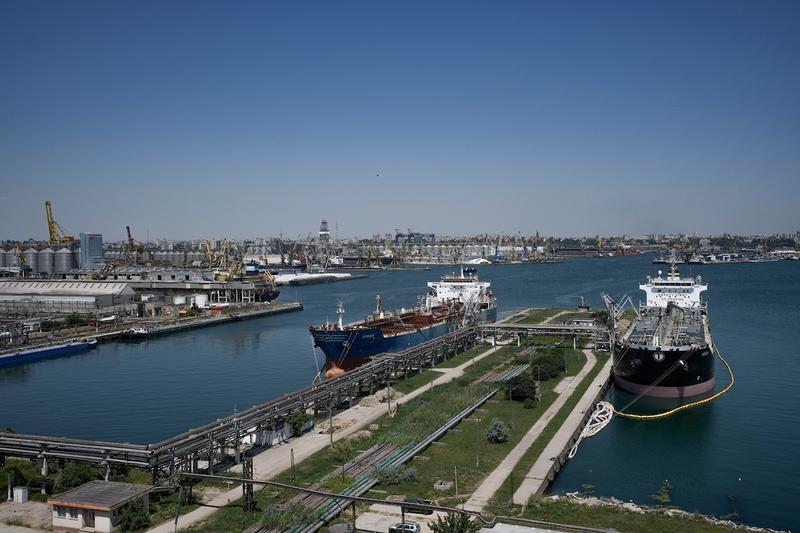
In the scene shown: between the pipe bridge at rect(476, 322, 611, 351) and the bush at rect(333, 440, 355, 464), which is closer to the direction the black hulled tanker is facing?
the bush

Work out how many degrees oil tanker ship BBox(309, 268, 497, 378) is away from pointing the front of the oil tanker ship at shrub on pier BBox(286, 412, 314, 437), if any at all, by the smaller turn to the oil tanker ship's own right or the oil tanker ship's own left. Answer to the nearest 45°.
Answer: approximately 45° to the oil tanker ship's own left

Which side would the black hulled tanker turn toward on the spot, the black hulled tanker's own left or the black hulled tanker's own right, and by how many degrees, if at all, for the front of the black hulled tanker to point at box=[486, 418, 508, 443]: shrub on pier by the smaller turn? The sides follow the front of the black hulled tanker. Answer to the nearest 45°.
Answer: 0° — it already faces it

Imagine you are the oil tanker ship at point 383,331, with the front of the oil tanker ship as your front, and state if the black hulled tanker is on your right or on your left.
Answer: on your left

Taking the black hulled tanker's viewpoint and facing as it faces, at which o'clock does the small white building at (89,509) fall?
The small white building is roughly at 1 o'clock from the black hulled tanker.

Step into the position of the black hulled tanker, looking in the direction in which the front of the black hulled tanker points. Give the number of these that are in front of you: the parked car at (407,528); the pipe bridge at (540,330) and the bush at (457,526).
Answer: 2

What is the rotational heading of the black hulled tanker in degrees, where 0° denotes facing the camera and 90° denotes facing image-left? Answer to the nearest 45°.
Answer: approximately 0°

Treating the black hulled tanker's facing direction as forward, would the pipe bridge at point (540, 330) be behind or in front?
behind

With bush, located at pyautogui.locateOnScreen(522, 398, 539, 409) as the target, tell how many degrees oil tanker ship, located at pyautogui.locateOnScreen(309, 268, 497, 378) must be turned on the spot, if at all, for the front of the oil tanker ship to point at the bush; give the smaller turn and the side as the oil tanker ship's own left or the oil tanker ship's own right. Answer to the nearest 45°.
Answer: approximately 45° to the oil tanker ship's own left

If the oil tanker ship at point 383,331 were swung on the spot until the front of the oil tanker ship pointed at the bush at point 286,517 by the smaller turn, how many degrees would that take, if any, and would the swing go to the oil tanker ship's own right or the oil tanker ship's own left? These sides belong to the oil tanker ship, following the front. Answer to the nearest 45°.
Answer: approximately 45° to the oil tanker ship's own left
